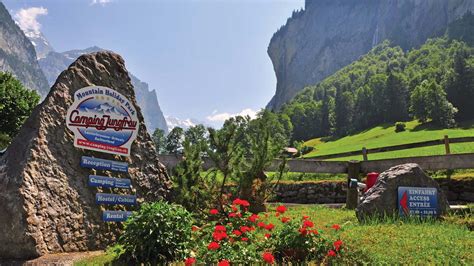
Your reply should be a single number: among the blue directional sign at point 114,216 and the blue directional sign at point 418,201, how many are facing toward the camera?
2

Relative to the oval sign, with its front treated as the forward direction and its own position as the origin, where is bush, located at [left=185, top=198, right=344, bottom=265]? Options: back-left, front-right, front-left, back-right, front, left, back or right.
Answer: front-left

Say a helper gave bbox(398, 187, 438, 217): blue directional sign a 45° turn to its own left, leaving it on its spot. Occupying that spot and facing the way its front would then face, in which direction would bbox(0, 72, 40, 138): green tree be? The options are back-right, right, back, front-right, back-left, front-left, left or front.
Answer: back-right

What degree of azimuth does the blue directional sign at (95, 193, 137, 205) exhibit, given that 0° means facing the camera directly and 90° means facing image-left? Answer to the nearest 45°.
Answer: approximately 0°

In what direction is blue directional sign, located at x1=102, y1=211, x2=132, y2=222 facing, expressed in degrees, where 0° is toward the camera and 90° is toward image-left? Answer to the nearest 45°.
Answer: approximately 0°
